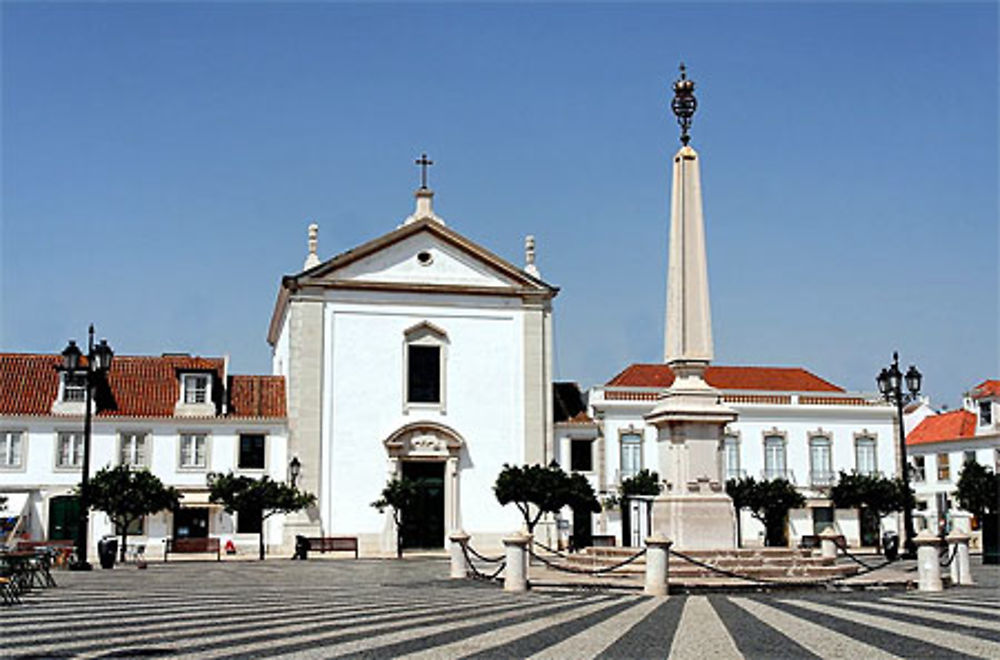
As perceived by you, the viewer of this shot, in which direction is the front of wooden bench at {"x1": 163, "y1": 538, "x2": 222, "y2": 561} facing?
facing the viewer

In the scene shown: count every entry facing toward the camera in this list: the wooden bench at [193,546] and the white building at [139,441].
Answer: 2

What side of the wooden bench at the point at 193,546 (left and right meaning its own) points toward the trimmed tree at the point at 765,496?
left

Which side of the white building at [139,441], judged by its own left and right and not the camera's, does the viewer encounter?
front

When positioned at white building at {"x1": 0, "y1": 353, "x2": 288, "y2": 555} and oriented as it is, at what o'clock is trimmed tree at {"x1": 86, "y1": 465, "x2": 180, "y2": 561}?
The trimmed tree is roughly at 12 o'clock from the white building.

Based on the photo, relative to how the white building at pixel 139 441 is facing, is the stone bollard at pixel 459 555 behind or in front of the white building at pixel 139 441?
in front

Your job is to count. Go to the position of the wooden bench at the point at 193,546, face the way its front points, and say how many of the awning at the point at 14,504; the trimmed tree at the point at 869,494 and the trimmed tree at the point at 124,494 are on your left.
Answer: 1

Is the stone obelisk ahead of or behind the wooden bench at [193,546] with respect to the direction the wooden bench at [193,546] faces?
ahead

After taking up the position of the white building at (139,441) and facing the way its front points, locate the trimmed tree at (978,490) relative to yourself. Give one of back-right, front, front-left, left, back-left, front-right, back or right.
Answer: left

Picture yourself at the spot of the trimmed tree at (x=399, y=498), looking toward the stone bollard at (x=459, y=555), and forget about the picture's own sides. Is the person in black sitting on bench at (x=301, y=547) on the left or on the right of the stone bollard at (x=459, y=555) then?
right

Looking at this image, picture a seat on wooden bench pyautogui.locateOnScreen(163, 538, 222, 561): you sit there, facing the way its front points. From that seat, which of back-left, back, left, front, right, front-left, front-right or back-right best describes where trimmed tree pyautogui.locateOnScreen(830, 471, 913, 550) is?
left

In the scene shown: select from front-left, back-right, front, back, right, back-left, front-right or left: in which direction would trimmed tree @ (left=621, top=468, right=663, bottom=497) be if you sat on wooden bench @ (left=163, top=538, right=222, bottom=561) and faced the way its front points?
left

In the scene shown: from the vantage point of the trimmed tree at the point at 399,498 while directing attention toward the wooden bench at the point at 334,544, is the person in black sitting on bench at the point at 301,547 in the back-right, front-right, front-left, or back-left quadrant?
front-left

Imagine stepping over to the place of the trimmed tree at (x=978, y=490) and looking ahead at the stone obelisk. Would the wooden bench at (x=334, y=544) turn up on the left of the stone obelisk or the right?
right

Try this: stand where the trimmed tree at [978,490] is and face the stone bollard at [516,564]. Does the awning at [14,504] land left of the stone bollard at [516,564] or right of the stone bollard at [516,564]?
right

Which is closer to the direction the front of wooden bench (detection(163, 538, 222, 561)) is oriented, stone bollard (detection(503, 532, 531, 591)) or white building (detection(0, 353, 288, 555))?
the stone bollard
